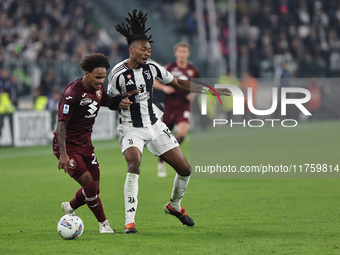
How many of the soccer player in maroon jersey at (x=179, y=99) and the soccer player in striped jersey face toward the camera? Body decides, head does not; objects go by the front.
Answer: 2

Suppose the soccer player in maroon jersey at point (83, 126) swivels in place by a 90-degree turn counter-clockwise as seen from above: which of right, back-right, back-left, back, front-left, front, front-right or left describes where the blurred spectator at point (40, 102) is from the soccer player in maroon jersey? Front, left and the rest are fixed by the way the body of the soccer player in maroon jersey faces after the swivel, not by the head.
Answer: front-left

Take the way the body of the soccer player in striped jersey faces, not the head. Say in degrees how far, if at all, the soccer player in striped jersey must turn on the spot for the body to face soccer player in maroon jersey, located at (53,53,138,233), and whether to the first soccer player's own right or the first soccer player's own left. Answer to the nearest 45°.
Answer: approximately 45° to the first soccer player's own right

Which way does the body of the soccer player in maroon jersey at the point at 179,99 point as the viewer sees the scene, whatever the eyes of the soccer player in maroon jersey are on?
toward the camera

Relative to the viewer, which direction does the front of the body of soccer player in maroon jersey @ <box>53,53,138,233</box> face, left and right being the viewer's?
facing the viewer and to the right of the viewer

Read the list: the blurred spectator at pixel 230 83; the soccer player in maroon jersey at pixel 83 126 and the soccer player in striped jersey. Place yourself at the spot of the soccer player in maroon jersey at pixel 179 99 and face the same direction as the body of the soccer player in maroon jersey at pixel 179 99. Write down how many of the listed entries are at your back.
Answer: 1

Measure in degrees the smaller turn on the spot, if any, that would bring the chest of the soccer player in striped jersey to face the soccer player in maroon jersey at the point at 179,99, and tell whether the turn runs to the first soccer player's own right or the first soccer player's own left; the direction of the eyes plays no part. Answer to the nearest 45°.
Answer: approximately 180°

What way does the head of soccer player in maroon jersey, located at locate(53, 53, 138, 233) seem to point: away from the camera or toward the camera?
toward the camera

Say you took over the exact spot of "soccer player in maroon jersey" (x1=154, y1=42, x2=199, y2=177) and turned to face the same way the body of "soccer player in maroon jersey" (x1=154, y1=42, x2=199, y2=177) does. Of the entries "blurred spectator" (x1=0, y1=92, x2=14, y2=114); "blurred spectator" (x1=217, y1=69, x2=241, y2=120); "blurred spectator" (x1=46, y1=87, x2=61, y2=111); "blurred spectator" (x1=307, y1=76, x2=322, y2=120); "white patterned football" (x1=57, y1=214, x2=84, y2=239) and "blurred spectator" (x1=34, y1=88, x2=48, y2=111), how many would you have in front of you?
1

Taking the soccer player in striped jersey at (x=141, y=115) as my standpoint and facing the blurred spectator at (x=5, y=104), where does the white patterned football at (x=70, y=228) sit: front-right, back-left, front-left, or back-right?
back-left

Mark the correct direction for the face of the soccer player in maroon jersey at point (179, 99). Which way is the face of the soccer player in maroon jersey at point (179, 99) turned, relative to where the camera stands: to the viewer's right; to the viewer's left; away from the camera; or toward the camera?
toward the camera

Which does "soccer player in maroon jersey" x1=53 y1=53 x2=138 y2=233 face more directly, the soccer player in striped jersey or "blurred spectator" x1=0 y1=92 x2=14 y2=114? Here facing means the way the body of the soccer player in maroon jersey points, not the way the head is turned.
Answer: the soccer player in striped jersey

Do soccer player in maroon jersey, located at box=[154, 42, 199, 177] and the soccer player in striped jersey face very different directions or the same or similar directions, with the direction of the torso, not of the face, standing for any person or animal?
same or similar directions

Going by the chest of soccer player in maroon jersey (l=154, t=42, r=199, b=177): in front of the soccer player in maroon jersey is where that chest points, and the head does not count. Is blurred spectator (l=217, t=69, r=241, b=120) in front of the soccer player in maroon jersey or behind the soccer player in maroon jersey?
behind
